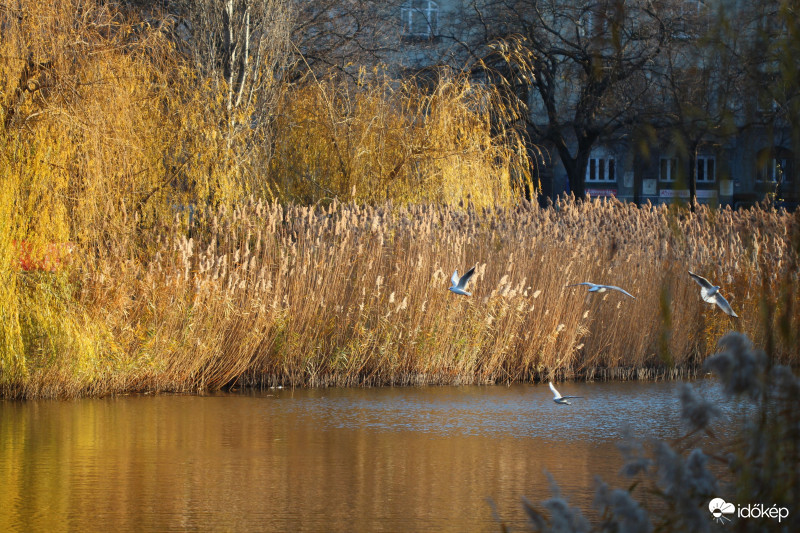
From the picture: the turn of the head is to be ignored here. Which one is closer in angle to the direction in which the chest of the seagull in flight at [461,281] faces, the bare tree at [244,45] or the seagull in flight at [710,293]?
the bare tree

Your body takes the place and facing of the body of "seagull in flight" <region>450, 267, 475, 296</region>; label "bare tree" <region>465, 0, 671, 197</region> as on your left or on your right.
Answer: on your right

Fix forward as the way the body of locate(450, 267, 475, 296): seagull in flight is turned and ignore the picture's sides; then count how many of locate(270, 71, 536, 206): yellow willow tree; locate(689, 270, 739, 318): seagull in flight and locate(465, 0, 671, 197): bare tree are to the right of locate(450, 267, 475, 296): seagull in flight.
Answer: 2

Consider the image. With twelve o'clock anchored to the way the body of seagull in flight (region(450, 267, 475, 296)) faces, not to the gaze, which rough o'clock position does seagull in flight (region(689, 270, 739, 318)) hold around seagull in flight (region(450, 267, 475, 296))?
seagull in flight (region(689, 270, 739, 318)) is roughly at 7 o'clock from seagull in flight (region(450, 267, 475, 296)).

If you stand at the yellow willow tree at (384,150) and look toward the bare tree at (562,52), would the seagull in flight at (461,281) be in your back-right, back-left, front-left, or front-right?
back-right

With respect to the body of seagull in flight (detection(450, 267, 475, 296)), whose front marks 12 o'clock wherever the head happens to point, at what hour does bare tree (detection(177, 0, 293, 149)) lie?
The bare tree is roughly at 2 o'clock from the seagull in flight.

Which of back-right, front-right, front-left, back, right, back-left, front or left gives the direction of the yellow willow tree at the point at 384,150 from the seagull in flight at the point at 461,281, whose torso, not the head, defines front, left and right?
right

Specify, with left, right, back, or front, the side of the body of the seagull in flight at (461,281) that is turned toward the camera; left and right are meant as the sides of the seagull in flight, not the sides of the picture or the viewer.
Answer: left
